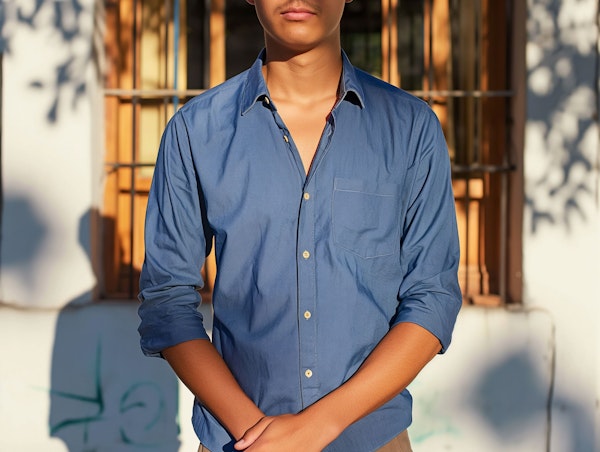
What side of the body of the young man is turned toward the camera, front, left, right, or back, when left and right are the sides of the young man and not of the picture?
front
